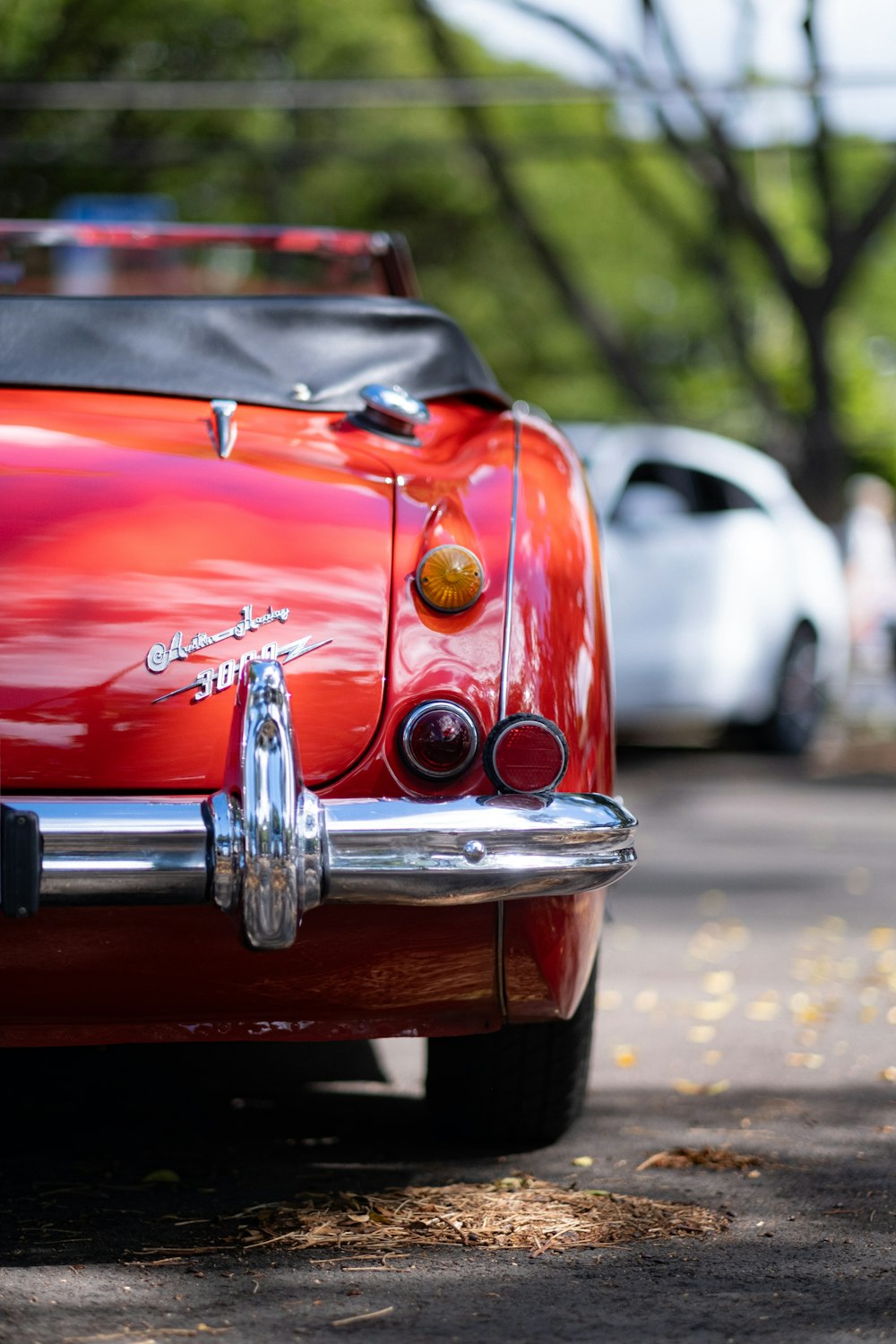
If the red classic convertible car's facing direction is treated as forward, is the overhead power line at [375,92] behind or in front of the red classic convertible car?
in front

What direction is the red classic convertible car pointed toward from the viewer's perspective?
away from the camera

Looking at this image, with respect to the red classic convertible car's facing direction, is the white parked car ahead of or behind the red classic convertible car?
ahead
